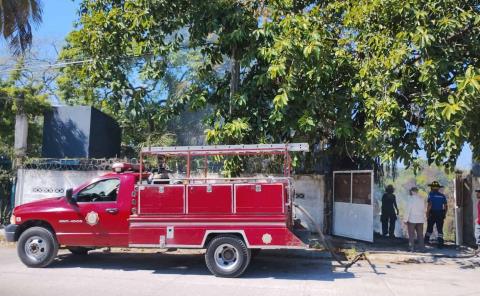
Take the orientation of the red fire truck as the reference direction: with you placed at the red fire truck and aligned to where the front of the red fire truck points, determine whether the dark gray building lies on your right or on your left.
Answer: on your right

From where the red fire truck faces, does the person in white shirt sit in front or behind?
behind

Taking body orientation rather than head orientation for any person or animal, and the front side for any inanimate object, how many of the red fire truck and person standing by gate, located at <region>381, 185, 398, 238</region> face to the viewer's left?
1

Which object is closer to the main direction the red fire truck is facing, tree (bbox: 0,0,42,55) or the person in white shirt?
the tree

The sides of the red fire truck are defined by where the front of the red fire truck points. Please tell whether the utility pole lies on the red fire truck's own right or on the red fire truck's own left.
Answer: on the red fire truck's own right

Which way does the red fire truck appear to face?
to the viewer's left

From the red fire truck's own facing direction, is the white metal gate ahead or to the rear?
to the rear

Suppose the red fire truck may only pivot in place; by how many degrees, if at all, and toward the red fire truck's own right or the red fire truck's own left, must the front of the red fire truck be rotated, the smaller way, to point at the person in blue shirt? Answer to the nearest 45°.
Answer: approximately 180°

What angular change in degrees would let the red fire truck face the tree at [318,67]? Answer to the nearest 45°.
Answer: approximately 180°

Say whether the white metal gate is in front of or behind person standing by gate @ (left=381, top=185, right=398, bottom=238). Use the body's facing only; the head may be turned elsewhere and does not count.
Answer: behind
